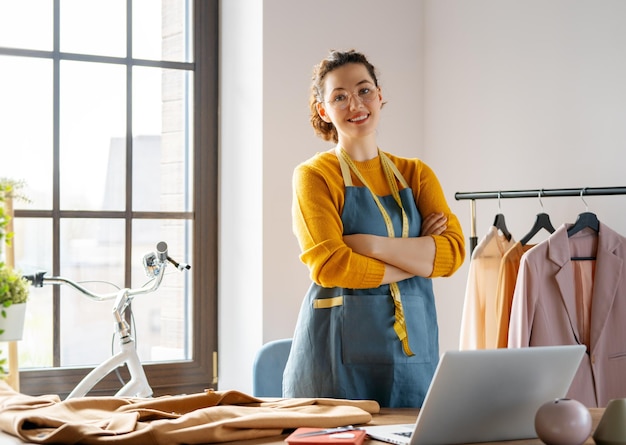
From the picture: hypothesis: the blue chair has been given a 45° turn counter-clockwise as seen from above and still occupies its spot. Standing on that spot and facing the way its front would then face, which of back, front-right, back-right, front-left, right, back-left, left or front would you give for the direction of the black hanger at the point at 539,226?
front-left

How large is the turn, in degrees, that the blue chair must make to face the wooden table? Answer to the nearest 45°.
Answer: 0° — it already faces it

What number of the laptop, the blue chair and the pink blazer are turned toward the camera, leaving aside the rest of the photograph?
2

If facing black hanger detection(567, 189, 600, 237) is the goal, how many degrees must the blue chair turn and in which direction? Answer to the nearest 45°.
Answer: approximately 90° to its left

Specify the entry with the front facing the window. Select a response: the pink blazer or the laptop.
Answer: the laptop

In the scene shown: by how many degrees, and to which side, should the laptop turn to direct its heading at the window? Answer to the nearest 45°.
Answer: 0° — it already faces it

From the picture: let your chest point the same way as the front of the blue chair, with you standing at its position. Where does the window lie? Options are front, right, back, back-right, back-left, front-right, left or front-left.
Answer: back-right

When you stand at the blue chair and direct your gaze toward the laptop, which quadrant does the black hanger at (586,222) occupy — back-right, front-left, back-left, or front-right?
front-left

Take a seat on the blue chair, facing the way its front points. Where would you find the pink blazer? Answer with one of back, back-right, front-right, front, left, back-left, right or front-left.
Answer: left

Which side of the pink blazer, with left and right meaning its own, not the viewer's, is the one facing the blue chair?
right

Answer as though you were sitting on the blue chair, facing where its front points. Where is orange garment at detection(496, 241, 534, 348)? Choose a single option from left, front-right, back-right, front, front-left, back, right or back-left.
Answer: left

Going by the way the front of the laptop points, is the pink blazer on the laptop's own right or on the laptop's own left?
on the laptop's own right

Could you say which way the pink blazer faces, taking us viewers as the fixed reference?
facing the viewer

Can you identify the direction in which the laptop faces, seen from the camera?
facing away from the viewer and to the left of the viewer

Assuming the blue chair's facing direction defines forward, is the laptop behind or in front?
in front

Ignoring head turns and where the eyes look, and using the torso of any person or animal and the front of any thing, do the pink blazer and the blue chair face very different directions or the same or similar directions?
same or similar directions

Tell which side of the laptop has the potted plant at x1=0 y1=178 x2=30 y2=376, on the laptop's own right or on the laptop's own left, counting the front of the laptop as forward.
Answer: on the laptop's own left

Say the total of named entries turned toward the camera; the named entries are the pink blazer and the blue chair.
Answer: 2
